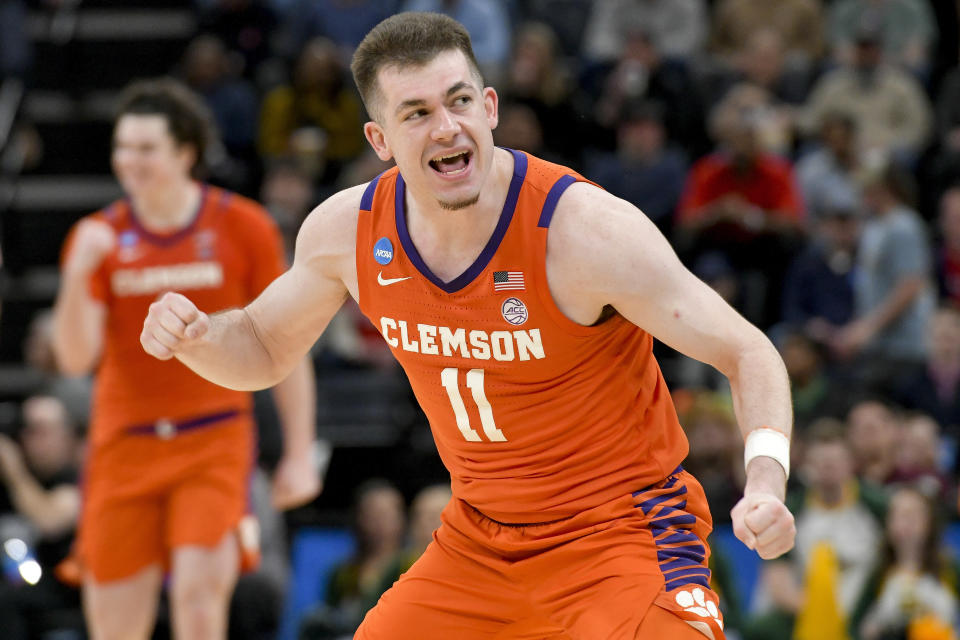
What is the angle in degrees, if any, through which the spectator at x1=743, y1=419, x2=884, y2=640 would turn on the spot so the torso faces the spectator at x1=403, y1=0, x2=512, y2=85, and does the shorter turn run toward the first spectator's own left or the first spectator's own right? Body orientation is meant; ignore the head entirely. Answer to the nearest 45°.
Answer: approximately 135° to the first spectator's own right

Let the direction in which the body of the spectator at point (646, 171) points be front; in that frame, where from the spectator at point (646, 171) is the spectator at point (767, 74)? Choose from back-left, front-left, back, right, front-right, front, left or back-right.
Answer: back-left

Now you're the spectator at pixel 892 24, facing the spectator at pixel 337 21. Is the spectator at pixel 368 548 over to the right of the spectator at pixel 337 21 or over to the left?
left

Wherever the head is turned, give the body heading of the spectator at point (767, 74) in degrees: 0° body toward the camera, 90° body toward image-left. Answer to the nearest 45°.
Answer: approximately 0°

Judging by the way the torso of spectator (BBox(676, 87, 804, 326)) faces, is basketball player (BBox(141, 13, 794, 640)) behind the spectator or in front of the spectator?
in front

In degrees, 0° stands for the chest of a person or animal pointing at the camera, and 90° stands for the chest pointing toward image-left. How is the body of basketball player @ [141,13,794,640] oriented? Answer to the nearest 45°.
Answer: approximately 45°

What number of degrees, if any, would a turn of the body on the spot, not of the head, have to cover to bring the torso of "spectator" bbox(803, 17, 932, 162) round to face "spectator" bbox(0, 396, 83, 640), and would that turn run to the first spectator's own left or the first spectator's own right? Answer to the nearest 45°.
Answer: approximately 45° to the first spectator's own right

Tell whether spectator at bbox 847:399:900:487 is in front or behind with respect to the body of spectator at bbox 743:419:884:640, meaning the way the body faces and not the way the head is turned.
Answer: behind

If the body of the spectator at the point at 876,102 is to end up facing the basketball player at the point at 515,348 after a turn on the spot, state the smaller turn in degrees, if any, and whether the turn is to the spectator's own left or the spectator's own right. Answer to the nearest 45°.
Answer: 0° — they already face them

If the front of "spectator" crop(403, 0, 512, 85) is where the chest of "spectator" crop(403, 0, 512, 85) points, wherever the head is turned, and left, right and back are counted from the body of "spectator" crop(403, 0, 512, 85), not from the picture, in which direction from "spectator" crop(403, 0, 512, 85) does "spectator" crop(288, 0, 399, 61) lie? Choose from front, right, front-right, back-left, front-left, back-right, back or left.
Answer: right
